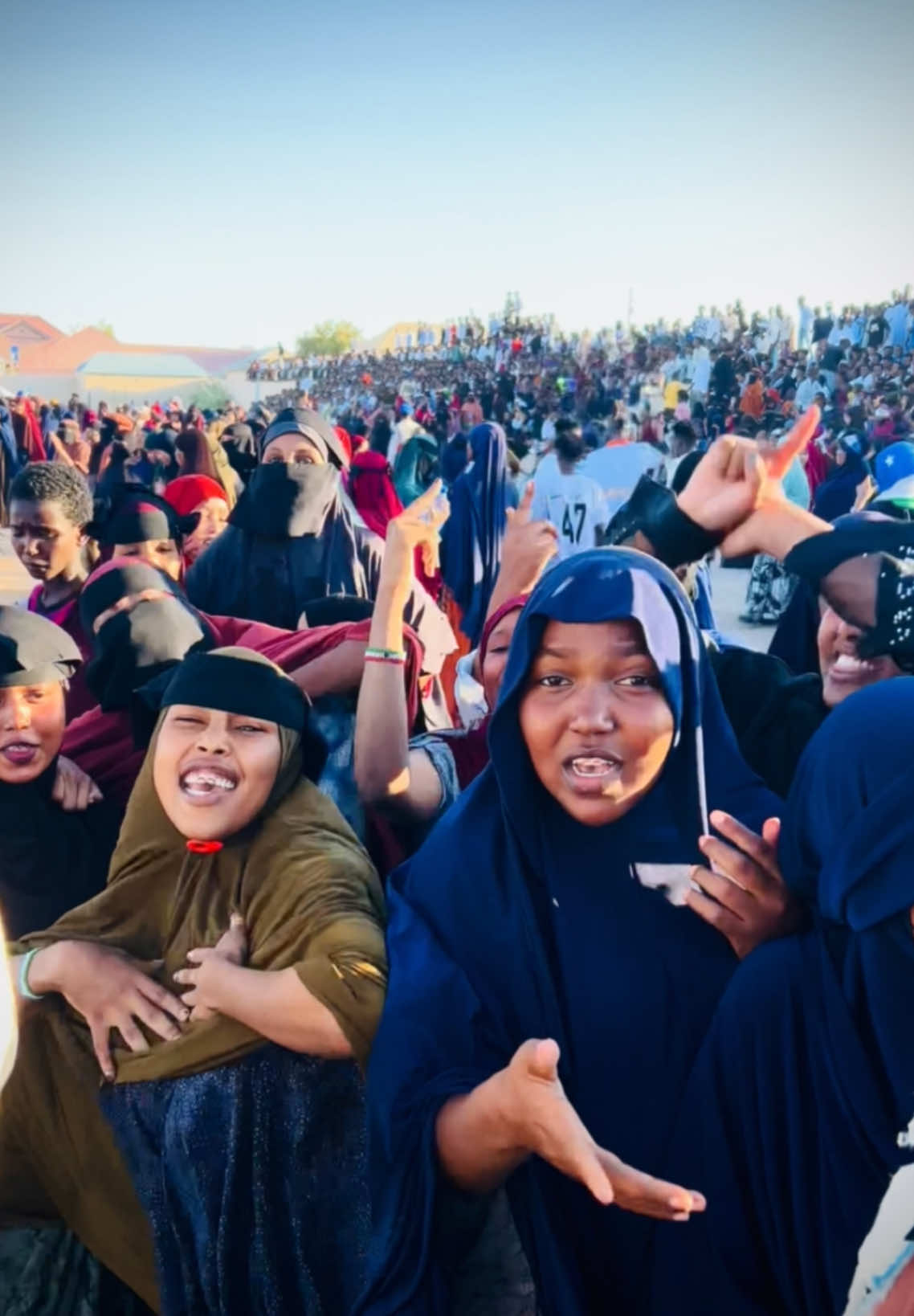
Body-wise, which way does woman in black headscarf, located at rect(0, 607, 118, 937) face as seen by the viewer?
toward the camera

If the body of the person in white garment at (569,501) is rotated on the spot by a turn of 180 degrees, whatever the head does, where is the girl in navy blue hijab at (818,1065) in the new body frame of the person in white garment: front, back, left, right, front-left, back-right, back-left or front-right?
front

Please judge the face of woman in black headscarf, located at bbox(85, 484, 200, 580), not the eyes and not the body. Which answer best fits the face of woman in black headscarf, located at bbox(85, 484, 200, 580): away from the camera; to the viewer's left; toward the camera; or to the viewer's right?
toward the camera

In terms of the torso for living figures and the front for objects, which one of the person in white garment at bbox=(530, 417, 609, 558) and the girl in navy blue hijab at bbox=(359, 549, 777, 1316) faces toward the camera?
the girl in navy blue hijab

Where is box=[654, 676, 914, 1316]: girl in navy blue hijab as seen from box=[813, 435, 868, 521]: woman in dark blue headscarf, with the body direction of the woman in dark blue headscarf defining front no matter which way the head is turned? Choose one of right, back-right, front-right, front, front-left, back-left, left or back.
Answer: front-left

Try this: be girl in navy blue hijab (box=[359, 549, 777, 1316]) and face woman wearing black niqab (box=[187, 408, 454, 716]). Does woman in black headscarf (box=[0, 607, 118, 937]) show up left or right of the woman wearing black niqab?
left

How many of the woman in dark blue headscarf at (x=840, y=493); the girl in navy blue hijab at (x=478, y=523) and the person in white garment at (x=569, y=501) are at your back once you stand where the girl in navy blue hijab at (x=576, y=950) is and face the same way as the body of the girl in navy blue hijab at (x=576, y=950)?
3

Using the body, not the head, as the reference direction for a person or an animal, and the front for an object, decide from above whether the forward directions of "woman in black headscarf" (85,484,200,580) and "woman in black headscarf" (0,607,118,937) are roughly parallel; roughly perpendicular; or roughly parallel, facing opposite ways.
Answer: roughly parallel

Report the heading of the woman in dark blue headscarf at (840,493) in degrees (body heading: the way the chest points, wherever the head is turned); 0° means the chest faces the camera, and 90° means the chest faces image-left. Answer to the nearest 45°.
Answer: approximately 45°

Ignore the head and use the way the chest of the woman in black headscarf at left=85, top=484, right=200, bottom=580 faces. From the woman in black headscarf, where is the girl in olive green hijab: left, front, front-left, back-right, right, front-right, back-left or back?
front

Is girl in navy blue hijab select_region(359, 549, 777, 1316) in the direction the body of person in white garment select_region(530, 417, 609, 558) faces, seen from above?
no

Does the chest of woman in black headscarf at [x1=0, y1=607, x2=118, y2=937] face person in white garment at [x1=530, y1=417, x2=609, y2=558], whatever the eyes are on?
no

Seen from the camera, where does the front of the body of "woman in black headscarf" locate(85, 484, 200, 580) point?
toward the camera

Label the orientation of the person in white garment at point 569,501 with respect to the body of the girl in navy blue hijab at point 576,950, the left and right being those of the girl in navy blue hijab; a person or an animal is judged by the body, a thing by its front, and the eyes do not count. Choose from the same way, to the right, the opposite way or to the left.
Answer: the opposite way

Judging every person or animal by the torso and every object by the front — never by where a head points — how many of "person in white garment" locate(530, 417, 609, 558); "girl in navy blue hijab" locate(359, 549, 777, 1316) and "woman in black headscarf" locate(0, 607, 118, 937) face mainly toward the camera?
2

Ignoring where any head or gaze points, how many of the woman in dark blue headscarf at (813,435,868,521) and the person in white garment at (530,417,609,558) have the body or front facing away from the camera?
1

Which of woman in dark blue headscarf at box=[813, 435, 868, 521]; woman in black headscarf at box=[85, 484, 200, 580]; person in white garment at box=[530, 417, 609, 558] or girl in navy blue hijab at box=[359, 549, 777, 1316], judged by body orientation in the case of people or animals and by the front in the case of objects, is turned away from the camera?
the person in white garment

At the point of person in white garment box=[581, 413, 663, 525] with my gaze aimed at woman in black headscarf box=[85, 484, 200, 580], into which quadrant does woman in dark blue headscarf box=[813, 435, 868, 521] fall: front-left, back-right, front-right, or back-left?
back-left

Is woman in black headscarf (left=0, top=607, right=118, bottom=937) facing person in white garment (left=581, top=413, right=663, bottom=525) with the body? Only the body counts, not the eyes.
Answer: no
